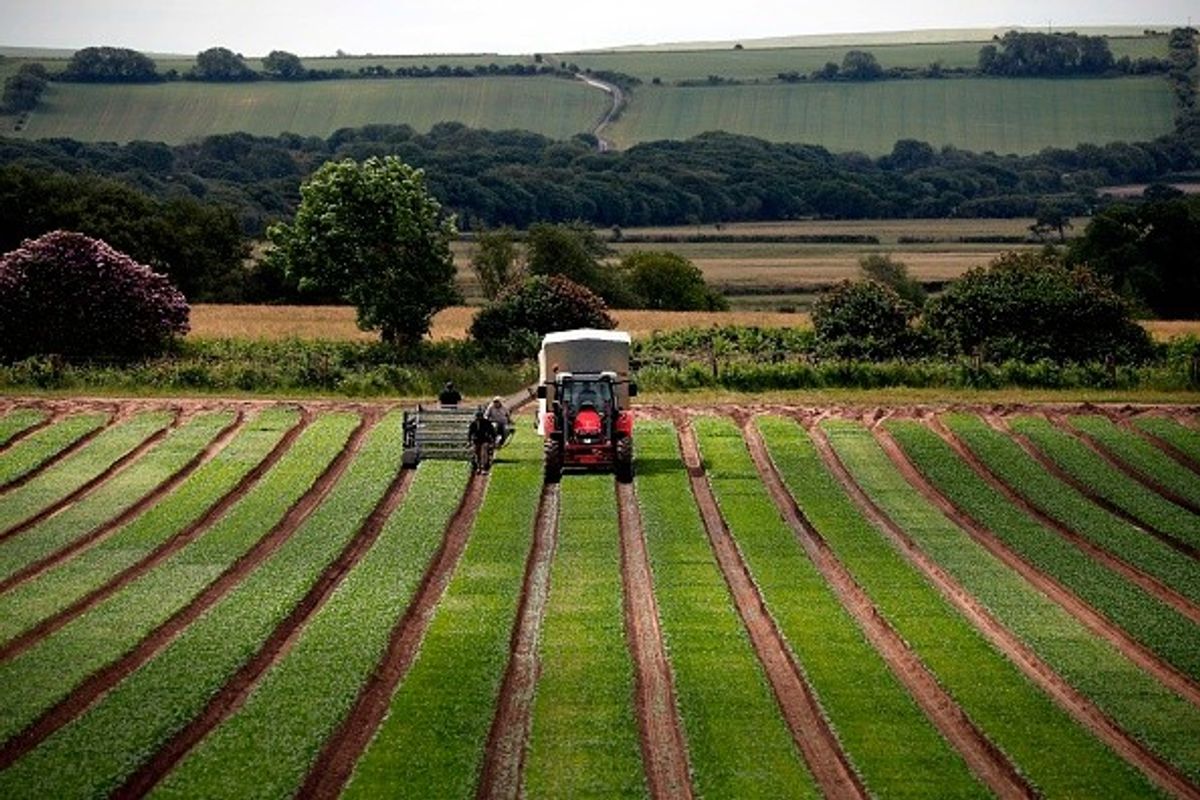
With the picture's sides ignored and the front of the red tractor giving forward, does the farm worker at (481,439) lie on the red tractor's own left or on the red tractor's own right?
on the red tractor's own right

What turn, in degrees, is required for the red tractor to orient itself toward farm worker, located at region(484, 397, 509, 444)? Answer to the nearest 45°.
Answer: approximately 135° to its right

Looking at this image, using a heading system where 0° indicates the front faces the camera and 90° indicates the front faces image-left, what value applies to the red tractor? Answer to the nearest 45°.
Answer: approximately 0°
